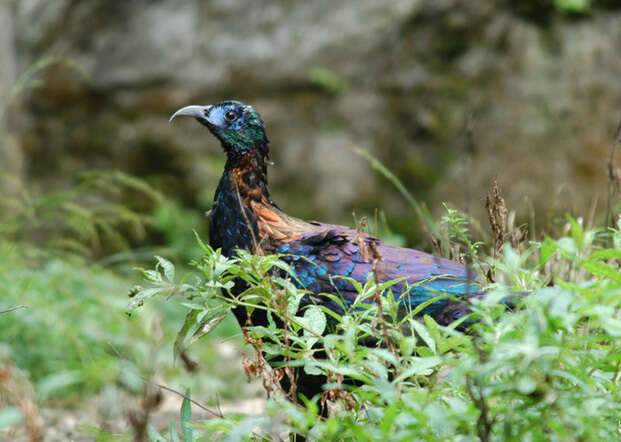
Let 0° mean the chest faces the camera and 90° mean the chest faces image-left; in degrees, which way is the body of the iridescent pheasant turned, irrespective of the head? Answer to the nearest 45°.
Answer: approximately 90°
